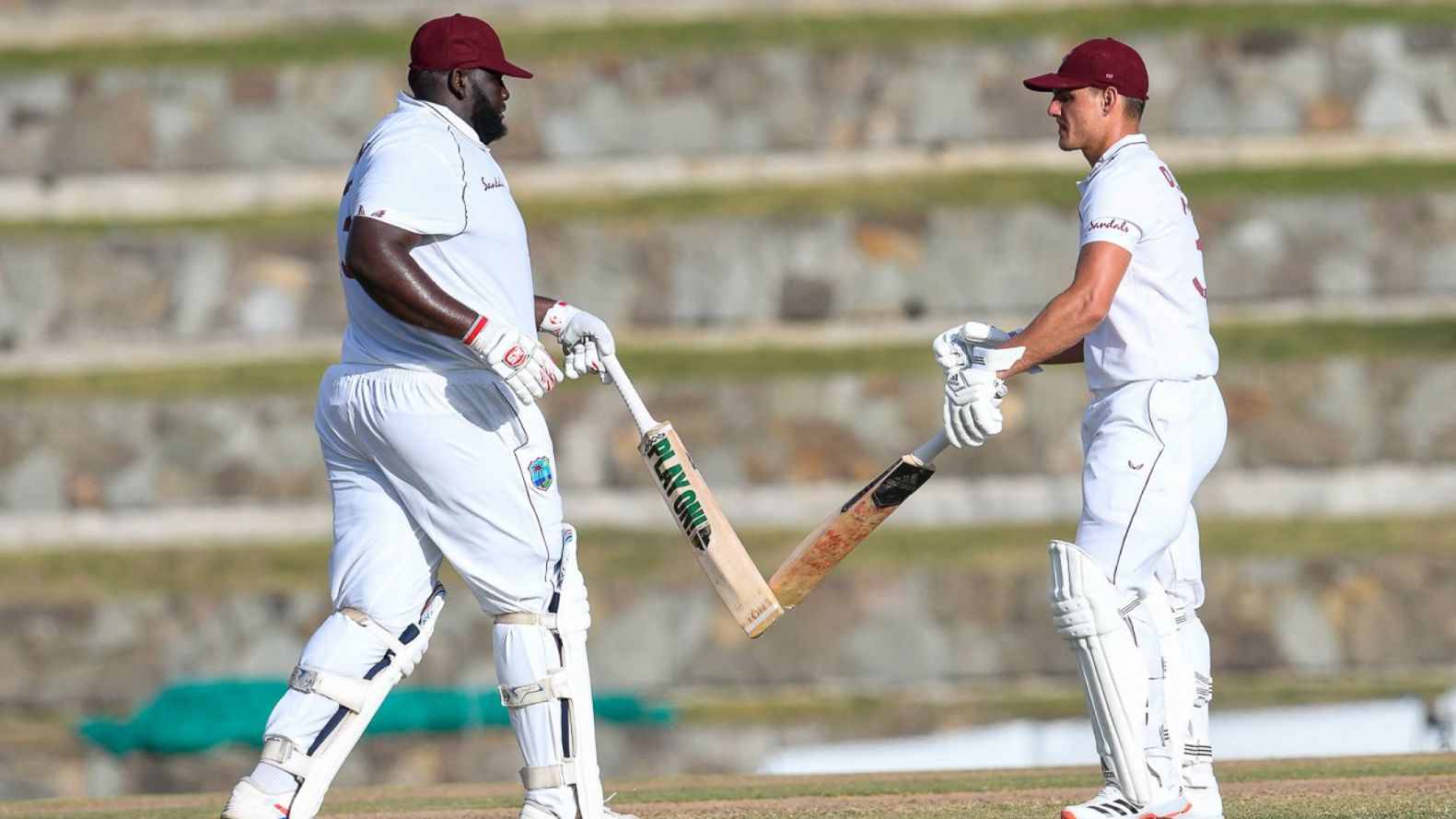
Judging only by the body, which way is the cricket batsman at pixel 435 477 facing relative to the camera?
to the viewer's right

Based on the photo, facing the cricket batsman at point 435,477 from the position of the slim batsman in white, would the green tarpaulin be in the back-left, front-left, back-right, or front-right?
front-right

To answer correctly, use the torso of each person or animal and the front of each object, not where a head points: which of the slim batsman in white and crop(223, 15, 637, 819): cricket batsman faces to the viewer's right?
the cricket batsman

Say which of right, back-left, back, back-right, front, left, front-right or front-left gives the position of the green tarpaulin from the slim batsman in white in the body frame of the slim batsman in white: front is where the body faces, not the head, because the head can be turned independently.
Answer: front-right

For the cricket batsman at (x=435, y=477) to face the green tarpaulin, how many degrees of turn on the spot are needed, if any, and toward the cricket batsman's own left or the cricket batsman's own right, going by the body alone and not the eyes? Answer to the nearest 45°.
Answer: approximately 90° to the cricket batsman's own left

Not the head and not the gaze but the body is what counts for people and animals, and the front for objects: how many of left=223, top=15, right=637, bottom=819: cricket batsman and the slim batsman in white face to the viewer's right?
1

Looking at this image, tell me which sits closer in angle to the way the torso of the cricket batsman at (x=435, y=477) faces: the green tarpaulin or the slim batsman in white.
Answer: the slim batsman in white

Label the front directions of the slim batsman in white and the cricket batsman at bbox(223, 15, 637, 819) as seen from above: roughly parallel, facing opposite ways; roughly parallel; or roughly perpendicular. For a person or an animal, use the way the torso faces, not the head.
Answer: roughly parallel, facing opposite ways

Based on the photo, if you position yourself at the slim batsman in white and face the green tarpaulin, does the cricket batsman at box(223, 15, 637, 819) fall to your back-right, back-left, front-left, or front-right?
front-left

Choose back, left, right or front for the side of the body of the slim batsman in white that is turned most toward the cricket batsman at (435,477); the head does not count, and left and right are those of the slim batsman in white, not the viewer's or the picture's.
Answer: front

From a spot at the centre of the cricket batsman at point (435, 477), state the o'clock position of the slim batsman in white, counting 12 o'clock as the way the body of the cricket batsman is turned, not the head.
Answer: The slim batsman in white is roughly at 12 o'clock from the cricket batsman.

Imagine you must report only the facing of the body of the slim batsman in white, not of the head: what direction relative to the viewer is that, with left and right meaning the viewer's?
facing to the left of the viewer
